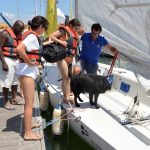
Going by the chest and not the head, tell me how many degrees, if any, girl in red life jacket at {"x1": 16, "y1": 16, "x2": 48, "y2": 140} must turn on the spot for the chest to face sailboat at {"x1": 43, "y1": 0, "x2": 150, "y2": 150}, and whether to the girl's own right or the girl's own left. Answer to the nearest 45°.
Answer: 0° — they already face it

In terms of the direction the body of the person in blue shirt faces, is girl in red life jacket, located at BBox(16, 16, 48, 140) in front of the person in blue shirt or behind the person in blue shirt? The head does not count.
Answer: in front

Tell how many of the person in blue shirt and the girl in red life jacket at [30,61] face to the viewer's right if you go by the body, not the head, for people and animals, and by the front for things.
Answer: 1

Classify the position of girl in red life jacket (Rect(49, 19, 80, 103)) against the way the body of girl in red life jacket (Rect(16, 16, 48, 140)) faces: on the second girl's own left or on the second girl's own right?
on the second girl's own left

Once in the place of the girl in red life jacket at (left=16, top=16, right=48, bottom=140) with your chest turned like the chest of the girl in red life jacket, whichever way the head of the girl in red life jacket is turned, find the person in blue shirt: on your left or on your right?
on your left

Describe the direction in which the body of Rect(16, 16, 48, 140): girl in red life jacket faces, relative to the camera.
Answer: to the viewer's right
